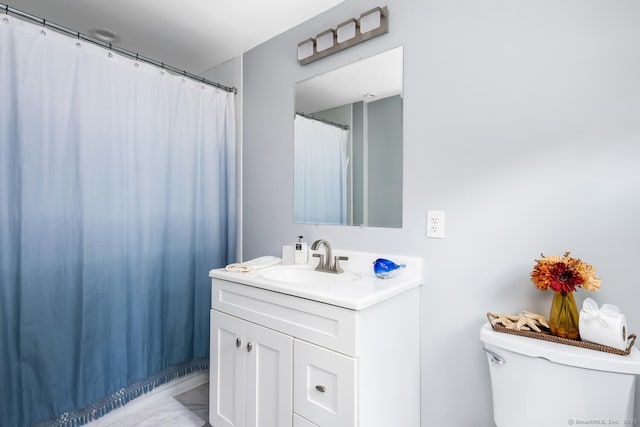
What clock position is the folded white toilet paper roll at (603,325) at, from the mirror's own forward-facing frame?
The folded white toilet paper roll is roughly at 9 o'clock from the mirror.

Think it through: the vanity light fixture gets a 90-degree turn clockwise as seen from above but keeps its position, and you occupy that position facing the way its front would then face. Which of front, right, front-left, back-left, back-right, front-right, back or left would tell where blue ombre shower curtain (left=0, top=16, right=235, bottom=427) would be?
front-left

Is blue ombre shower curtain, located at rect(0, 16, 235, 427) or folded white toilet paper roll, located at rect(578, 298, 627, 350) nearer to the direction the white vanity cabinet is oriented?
the blue ombre shower curtain

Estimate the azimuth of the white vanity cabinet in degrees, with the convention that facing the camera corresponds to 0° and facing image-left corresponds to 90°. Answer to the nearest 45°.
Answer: approximately 45°

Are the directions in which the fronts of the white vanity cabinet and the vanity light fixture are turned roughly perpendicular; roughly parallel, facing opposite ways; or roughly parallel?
roughly parallel

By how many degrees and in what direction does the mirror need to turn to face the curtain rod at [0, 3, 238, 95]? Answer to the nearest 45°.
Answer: approximately 45° to its right

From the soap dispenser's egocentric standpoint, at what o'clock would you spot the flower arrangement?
The flower arrangement is roughly at 9 o'clock from the soap dispenser.

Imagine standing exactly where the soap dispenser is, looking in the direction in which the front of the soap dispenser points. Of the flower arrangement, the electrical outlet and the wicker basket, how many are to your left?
3

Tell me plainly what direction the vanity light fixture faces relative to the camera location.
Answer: facing the viewer and to the left of the viewer

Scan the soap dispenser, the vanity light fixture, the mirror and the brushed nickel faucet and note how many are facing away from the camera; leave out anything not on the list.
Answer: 0

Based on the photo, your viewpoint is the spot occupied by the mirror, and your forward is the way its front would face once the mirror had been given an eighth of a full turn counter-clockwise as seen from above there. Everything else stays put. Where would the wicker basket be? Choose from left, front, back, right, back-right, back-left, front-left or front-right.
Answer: front-left

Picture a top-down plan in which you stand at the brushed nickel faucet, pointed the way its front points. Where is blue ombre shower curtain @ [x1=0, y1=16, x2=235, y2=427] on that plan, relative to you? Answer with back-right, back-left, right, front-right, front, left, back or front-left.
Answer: front-right

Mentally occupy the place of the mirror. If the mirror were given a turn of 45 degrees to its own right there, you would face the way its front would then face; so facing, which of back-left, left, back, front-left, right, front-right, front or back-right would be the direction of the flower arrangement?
back-left

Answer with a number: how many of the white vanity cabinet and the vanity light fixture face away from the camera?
0

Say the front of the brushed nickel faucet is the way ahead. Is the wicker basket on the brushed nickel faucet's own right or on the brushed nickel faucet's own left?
on the brushed nickel faucet's own left
